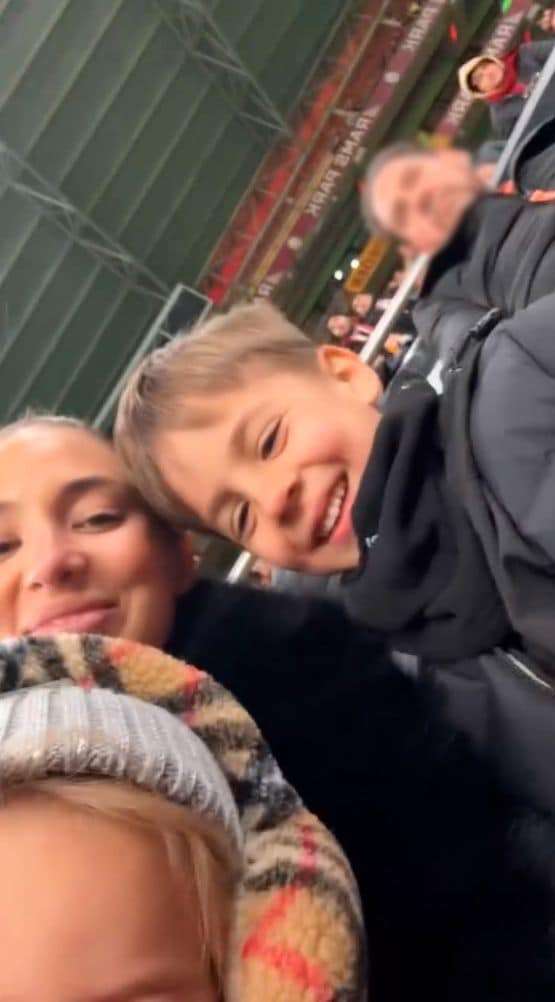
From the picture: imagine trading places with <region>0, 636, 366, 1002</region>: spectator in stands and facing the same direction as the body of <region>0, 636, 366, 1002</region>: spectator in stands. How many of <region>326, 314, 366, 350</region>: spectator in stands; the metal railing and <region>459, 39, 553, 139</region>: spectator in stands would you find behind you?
3

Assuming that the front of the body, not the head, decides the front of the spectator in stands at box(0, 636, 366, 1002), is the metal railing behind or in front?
behind

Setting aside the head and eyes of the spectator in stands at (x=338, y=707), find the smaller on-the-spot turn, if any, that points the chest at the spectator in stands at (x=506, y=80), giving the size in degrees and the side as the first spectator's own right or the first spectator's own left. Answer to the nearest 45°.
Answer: approximately 180°

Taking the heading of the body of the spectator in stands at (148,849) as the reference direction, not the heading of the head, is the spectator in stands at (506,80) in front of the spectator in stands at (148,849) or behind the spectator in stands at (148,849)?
behind

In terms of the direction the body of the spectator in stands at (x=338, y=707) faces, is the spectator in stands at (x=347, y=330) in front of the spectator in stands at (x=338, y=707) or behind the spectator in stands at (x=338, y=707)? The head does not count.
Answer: behind
